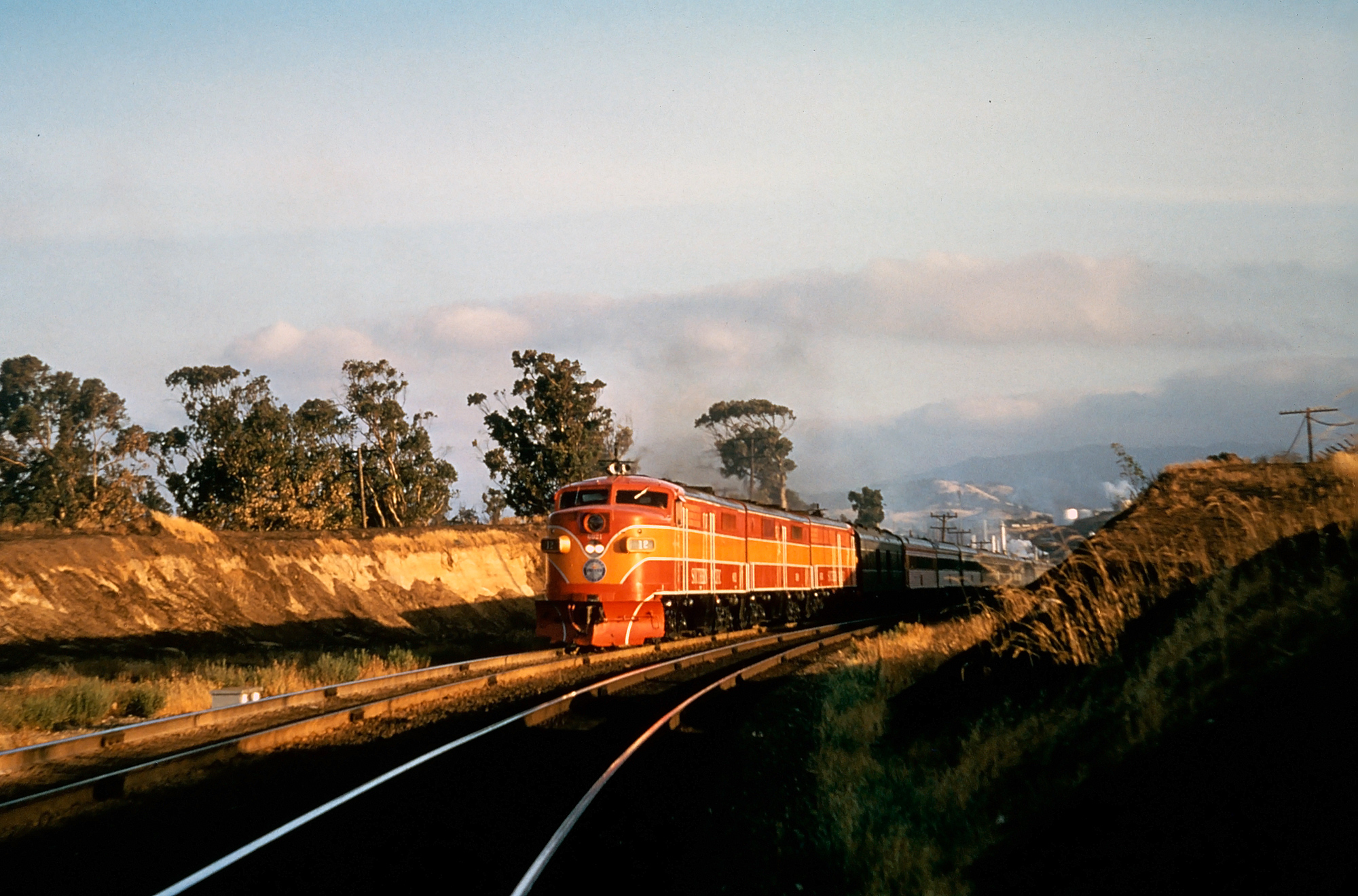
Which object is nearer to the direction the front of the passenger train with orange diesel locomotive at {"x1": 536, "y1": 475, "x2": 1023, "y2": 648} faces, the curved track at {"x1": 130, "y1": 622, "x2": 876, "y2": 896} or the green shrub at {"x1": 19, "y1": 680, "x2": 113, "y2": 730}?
the green shrub

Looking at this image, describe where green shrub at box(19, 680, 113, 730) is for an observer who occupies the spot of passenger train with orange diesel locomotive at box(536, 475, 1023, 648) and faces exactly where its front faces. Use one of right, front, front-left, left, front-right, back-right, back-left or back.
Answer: front

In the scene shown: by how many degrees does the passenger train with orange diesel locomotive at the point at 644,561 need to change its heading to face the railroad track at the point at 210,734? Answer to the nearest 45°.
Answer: approximately 45° to its left

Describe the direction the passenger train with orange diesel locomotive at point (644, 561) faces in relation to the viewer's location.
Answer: facing the viewer and to the left of the viewer

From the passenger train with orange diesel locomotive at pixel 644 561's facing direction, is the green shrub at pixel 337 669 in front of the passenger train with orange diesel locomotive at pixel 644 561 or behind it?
in front

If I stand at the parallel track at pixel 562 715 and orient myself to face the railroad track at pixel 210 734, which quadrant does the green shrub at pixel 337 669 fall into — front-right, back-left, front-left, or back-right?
front-right

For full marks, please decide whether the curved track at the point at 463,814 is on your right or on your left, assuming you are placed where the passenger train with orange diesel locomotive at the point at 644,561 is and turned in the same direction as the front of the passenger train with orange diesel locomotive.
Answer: on your left
